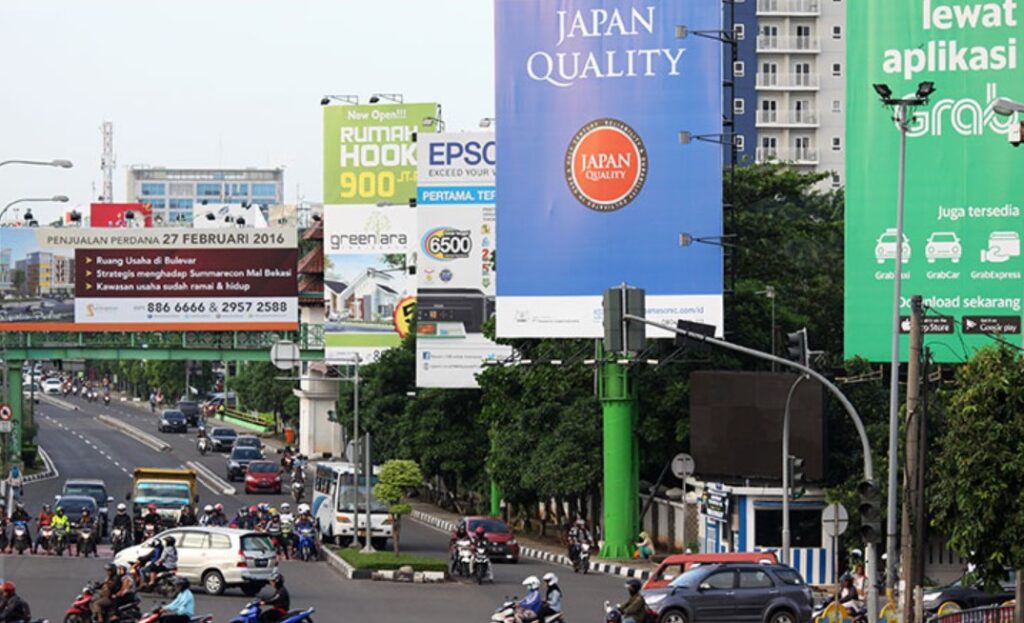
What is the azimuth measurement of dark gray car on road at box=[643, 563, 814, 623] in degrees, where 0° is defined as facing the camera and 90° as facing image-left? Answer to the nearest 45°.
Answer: approximately 90°

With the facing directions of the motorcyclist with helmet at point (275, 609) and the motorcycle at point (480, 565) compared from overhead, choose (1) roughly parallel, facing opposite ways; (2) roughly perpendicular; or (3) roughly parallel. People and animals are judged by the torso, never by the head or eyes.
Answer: roughly perpendicular

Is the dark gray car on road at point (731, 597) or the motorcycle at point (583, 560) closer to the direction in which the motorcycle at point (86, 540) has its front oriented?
the dark gray car on road

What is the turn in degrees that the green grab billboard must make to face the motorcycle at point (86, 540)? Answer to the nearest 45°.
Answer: approximately 90° to its right

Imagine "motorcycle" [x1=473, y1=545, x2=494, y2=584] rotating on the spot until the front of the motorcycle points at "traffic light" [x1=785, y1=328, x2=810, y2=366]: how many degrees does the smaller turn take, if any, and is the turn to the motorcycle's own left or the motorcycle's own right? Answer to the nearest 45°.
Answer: approximately 45° to the motorcycle's own left

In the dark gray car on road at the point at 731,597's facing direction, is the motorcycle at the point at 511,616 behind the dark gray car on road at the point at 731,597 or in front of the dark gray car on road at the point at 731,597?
in front

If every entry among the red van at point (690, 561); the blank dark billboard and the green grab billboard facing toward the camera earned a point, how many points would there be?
2

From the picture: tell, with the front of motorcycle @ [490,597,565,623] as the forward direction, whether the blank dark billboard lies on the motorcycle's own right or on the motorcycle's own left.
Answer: on the motorcycle's own right
